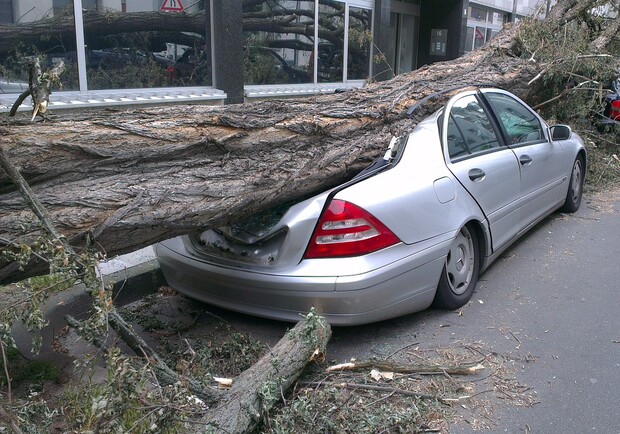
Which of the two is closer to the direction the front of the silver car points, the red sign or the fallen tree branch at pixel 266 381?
the red sign

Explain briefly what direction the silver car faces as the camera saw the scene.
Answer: facing away from the viewer and to the right of the viewer

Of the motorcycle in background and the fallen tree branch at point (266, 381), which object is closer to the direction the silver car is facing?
the motorcycle in background

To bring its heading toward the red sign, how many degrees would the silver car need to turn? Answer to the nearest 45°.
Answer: approximately 90° to its left

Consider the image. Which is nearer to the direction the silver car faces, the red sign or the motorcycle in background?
the motorcycle in background

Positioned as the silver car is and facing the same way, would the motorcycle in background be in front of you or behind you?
in front

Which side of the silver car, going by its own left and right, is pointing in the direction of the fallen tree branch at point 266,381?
back
